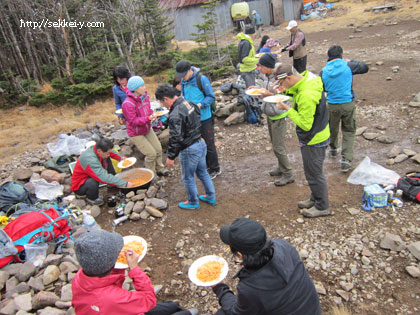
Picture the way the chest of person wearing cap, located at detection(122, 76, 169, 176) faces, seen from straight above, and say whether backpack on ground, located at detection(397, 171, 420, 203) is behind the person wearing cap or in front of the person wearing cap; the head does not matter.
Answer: in front

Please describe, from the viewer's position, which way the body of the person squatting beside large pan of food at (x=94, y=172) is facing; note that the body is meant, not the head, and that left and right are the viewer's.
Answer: facing to the right of the viewer

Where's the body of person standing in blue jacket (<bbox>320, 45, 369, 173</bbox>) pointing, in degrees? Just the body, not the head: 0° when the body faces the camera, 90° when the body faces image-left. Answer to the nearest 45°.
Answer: approximately 180°

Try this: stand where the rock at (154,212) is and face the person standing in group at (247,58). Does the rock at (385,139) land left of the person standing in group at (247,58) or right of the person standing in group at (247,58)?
right

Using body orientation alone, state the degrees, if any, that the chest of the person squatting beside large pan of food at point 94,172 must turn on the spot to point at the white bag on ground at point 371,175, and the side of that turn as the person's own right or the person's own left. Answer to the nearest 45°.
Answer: approximately 45° to the person's own right

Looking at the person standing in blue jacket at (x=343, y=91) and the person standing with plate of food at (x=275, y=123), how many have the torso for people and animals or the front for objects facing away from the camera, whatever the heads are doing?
1

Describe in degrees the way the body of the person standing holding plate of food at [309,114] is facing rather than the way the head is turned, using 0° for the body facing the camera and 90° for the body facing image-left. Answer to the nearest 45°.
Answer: approximately 90°

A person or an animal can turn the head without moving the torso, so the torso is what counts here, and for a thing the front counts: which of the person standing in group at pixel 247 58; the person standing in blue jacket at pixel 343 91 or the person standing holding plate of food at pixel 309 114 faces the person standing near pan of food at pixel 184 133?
the person standing holding plate of food at pixel 309 114

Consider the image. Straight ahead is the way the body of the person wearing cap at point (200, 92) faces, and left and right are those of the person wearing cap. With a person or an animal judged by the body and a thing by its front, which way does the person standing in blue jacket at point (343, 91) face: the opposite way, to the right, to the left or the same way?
the opposite way

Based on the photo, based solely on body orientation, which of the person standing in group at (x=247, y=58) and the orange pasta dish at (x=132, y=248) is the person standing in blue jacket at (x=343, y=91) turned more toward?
the person standing in group

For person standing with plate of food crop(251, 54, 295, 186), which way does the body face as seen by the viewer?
to the viewer's left
